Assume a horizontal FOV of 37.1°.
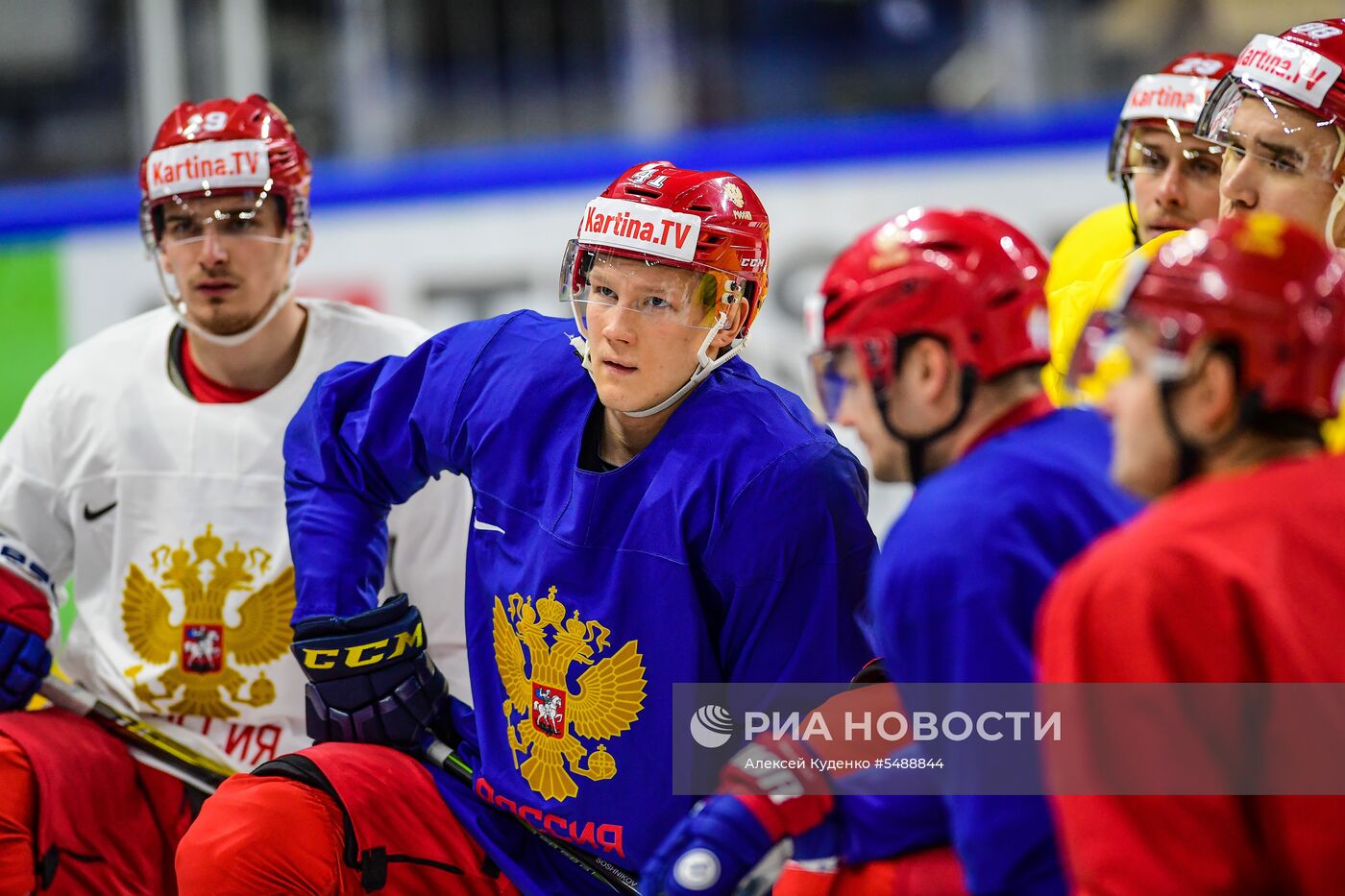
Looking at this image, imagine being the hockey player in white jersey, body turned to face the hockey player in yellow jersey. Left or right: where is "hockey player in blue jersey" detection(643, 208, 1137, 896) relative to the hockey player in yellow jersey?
right

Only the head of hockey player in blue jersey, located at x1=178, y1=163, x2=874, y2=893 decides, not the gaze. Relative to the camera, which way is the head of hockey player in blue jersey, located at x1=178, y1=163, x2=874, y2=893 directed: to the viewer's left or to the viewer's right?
to the viewer's left

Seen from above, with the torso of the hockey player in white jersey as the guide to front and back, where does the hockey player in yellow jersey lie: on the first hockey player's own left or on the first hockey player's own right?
on the first hockey player's own left

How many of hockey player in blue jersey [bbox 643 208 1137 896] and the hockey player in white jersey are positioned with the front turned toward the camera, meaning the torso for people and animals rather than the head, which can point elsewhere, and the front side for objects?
1

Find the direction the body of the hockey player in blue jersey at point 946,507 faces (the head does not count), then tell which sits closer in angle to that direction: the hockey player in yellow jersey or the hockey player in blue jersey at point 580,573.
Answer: the hockey player in blue jersey

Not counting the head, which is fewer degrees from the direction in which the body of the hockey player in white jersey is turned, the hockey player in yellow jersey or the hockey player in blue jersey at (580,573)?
the hockey player in blue jersey

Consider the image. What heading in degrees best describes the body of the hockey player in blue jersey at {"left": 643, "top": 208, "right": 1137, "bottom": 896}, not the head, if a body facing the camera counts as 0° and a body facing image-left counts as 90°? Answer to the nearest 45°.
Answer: approximately 90°

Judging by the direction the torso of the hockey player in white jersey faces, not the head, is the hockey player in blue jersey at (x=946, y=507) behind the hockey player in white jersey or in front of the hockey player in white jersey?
in front

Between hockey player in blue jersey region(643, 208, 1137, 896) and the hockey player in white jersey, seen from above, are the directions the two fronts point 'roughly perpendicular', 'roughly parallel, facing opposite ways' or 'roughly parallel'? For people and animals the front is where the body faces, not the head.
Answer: roughly perpendicular

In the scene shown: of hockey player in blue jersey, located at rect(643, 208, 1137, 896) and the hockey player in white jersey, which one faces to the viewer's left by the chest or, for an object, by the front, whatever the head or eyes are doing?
the hockey player in blue jersey

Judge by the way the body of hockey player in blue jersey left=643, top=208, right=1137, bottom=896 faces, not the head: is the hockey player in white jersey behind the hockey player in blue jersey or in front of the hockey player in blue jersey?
in front
